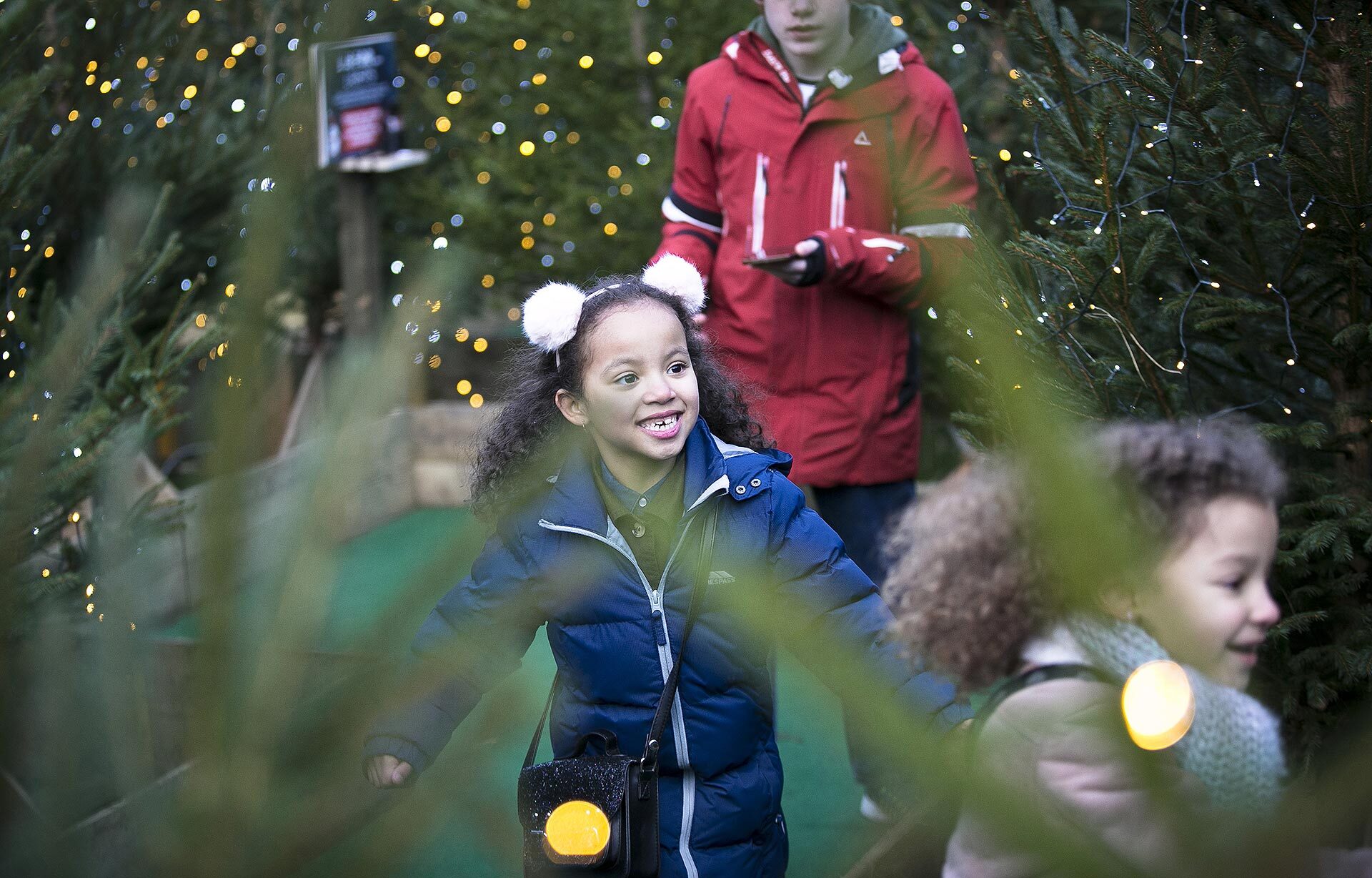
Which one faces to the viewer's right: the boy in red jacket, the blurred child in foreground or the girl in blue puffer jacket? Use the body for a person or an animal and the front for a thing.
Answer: the blurred child in foreground

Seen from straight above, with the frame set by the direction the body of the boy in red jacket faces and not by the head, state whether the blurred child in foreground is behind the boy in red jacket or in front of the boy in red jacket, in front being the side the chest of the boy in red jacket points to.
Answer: in front

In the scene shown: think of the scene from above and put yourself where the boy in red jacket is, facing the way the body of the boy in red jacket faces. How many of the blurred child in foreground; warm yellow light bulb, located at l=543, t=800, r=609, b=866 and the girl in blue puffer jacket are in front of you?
3

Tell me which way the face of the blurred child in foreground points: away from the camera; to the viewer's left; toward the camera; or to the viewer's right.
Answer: to the viewer's right

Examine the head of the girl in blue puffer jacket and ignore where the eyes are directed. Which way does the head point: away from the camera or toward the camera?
toward the camera

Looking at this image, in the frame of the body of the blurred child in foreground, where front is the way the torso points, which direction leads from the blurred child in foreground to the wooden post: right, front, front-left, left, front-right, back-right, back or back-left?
back-left

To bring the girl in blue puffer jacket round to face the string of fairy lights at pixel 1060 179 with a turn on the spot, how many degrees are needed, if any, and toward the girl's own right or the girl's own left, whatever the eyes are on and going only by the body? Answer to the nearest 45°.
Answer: approximately 135° to the girl's own left

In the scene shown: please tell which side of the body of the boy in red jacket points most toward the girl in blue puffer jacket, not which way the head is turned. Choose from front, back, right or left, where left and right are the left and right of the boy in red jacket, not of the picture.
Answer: front

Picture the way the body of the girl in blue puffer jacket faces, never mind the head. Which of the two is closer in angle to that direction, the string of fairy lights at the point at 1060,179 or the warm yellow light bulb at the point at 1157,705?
the warm yellow light bulb

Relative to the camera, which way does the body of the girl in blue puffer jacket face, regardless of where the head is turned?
toward the camera

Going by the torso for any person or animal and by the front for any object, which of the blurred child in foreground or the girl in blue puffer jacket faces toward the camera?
the girl in blue puffer jacket

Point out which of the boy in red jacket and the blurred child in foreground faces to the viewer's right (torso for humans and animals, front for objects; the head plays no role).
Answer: the blurred child in foreground

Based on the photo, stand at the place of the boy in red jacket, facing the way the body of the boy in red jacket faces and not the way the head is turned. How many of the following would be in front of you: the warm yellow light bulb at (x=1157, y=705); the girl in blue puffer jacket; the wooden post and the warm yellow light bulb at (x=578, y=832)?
3

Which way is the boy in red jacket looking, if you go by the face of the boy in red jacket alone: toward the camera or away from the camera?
toward the camera

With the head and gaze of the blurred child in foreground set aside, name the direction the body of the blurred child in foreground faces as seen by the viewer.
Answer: to the viewer's right
